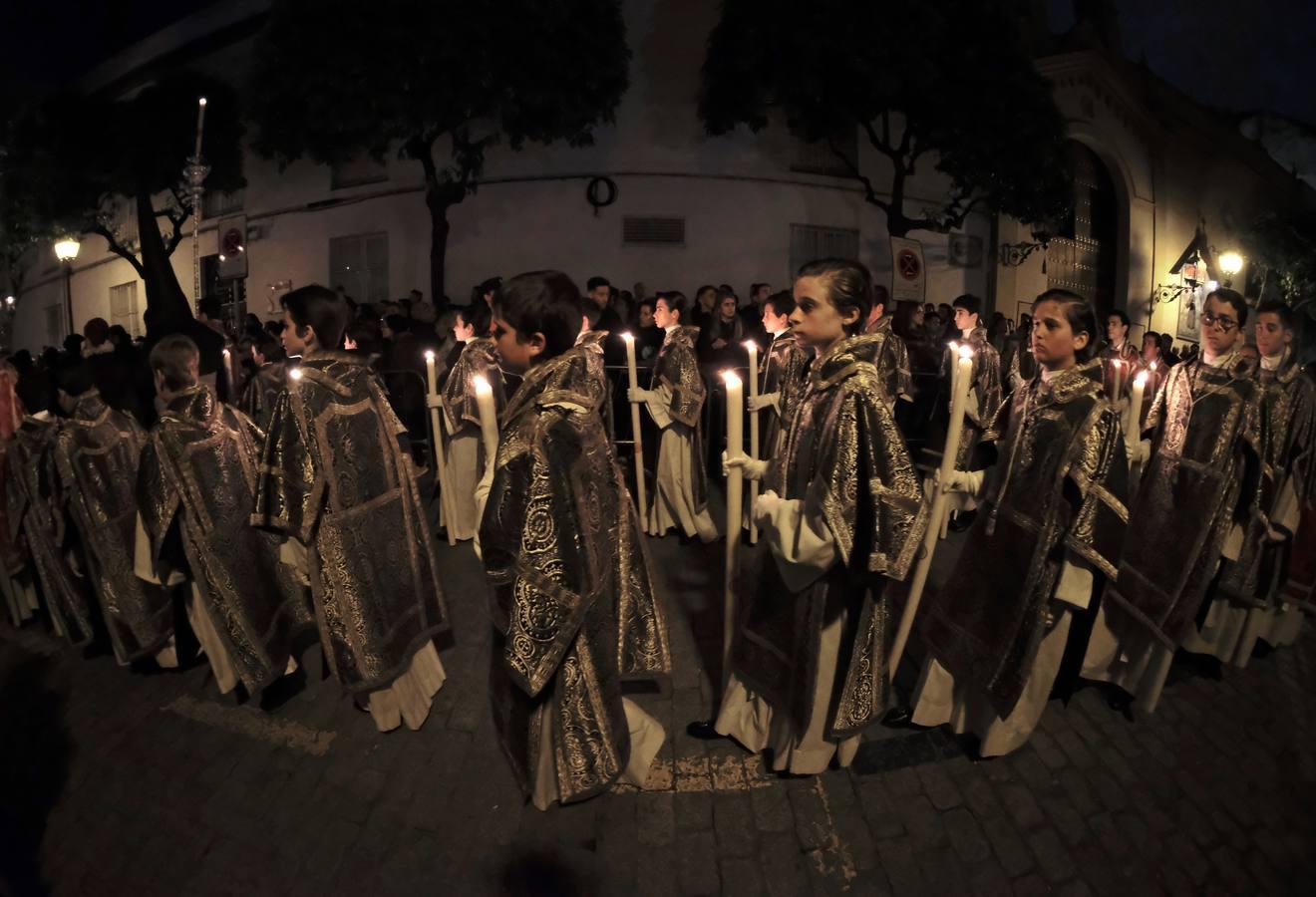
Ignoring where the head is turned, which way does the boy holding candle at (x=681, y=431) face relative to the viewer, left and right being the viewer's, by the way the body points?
facing to the left of the viewer

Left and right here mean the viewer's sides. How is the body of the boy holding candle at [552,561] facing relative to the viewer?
facing to the left of the viewer

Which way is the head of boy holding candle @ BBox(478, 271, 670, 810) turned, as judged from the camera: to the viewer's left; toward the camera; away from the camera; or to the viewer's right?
to the viewer's left

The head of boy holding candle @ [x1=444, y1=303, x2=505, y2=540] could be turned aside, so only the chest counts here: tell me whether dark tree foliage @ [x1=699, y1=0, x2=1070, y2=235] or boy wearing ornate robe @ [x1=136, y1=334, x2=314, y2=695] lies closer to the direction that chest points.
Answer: the boy wearing ornate robe

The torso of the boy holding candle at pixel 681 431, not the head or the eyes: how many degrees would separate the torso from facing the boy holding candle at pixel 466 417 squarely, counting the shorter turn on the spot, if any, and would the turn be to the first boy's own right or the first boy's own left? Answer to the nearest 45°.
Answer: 0° — they already face them

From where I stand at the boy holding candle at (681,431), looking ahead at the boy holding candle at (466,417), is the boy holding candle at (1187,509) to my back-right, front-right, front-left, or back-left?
back-left

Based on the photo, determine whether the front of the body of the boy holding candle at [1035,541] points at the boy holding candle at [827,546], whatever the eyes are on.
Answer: yes

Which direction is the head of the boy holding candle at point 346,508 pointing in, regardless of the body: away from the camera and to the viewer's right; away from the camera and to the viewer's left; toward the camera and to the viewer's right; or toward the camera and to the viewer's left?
away from the camera and to the viewer's left

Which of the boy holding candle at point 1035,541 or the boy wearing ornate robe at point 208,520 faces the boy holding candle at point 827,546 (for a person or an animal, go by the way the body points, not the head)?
the boy holding candle at point 1035,541

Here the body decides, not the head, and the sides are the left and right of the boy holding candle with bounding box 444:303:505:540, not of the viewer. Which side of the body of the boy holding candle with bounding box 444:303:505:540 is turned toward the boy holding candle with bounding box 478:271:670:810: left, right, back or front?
left

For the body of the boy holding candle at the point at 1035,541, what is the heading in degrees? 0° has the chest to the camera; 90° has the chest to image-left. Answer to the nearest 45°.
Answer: approximately 45°

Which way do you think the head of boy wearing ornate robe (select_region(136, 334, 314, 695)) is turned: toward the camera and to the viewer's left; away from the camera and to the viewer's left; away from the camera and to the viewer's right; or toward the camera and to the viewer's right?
away from the camera and to the viewer's left

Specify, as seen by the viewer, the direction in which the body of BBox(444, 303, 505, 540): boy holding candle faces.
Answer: to the viewer's left

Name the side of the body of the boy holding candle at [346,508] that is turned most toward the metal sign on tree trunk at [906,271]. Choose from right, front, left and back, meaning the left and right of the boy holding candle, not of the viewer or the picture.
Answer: right

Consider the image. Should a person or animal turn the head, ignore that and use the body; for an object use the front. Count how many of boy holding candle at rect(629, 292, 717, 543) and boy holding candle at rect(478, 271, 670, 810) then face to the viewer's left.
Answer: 2
